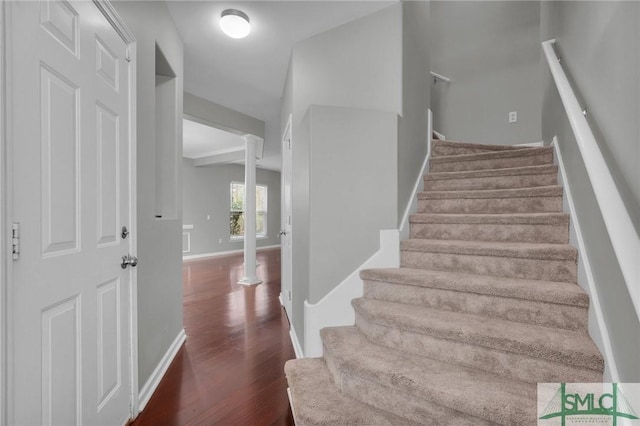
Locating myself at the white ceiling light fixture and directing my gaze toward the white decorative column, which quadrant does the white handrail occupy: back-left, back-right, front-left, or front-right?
back-right

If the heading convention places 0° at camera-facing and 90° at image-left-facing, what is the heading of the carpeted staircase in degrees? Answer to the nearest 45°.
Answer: approximately 0°

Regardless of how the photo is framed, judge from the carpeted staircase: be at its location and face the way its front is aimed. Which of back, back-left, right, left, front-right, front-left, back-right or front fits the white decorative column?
back-right
